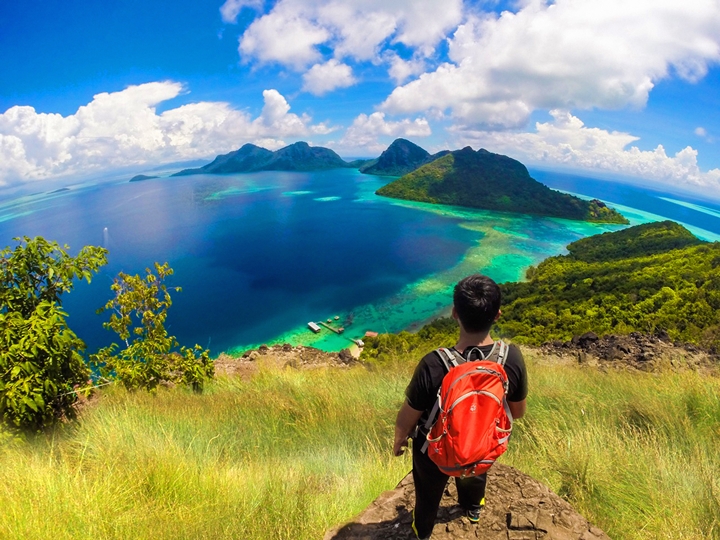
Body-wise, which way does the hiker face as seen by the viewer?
away from the camera

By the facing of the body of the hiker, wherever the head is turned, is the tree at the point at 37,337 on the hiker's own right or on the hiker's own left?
on the hiker's own left

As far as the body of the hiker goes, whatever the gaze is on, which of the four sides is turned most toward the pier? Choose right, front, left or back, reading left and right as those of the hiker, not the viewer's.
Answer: front

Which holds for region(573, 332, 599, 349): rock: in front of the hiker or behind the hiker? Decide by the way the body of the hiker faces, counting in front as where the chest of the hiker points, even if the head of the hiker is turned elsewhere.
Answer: in front
